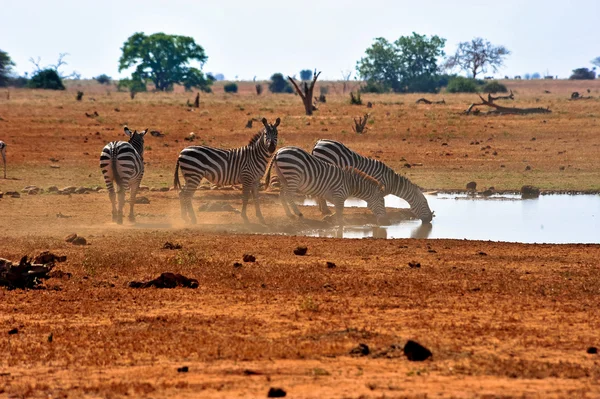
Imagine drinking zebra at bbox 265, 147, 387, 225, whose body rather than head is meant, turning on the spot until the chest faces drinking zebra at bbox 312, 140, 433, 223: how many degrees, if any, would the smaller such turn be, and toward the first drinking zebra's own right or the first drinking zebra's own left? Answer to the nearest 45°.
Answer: approximately 45° to the first drinking zebra's own left

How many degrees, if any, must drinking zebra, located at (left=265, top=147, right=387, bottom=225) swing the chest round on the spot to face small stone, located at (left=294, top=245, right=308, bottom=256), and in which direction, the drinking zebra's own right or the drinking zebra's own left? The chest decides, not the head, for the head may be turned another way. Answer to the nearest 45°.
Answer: approximately 90° to the drinking zebra's own right

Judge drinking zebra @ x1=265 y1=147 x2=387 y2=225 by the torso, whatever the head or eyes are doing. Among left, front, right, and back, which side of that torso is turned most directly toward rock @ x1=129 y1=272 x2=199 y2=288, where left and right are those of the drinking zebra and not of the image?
right

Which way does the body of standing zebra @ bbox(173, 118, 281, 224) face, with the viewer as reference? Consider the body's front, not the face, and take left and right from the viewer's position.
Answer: facing to the right of the viewer

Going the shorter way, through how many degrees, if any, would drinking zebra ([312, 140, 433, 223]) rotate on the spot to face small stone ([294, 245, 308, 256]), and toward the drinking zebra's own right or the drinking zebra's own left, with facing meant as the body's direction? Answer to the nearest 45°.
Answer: approximately 90° to the drinking zebra's own right

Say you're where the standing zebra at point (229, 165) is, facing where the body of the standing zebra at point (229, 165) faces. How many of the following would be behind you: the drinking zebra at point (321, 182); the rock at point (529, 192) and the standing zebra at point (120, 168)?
1

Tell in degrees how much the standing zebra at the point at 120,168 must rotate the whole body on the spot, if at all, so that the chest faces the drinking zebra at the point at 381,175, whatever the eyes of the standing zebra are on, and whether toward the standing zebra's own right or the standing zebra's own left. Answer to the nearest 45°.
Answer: approximately 45° to the standing zebra's own right

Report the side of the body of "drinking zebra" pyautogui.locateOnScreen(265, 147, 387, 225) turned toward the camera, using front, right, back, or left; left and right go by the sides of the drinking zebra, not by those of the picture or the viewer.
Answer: right

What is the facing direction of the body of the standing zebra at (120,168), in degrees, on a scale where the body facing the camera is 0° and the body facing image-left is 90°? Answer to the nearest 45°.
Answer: approximately 225°

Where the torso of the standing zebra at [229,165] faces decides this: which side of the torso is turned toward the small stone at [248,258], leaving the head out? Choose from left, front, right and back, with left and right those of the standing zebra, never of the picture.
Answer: right

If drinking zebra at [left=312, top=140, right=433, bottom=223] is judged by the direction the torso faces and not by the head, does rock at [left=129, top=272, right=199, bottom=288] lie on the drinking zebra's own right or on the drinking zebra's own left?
on the drinking zebra's own right

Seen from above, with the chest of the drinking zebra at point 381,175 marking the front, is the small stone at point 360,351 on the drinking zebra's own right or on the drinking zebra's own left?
on the drinking zebra's own right

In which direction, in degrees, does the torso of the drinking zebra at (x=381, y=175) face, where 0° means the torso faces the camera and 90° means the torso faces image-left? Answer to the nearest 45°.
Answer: approximately 270°

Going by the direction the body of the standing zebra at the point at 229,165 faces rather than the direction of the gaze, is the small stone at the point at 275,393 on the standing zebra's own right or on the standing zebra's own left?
on the standing zebra's own right

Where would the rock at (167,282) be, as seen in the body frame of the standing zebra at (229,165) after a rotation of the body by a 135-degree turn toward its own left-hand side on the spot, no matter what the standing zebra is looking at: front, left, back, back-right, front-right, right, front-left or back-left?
back-left

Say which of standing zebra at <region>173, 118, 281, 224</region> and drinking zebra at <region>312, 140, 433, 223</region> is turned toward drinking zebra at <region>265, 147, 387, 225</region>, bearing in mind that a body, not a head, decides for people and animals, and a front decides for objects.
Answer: the standing zebra
